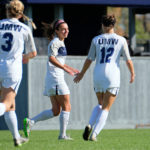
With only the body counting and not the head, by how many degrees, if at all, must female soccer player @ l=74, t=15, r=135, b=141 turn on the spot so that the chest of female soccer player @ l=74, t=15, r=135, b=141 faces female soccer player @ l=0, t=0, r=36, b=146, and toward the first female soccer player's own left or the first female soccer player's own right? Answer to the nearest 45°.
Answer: approximately 135° to the first female soccer player's own left

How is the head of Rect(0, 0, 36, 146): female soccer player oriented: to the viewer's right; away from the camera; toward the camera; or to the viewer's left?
away from the camera

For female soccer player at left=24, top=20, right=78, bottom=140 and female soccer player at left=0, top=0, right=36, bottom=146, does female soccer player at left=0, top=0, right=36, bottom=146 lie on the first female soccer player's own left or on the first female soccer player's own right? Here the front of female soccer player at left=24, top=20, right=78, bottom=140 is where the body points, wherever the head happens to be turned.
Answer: on the first female soccer player's own right

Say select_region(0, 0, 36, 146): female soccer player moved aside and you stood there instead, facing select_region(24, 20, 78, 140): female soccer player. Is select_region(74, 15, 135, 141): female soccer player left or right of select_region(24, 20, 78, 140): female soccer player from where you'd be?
right

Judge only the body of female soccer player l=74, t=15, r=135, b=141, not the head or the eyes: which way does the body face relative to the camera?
away from the camera

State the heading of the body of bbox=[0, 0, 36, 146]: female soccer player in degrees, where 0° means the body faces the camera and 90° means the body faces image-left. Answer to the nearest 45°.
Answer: approximately 225°

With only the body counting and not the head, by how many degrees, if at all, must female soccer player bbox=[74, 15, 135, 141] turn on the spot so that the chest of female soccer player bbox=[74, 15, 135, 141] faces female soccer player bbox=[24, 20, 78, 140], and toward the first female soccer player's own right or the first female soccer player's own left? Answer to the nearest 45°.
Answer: approximately 45° to the first female soccer player's own left

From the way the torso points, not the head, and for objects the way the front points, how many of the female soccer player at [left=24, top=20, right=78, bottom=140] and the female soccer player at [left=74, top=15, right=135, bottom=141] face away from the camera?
1

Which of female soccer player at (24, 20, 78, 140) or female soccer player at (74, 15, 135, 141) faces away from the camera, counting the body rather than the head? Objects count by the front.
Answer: female soccer player at (74, 15, 135, 141)
